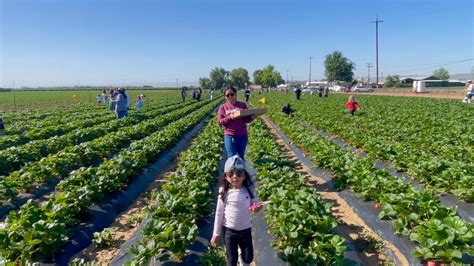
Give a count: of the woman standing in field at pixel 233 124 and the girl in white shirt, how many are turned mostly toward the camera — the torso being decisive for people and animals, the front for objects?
2

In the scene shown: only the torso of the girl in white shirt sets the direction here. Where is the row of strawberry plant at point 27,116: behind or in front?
behind

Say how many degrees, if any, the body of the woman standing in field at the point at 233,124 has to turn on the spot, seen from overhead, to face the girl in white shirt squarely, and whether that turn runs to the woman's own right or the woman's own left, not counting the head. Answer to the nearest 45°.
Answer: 0° — they already face them

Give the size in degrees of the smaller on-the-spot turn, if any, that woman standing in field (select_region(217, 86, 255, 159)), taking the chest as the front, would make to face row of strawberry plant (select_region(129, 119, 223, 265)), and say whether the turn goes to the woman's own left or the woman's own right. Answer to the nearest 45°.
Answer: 0° — they already face it

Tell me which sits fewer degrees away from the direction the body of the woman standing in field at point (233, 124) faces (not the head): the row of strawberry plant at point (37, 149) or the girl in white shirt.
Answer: the girl in white shirt

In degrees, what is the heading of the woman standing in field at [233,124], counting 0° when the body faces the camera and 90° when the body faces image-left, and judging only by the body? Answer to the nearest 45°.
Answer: approximately 0°

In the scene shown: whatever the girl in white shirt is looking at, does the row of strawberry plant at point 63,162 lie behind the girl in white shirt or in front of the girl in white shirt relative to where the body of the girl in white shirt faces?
behind

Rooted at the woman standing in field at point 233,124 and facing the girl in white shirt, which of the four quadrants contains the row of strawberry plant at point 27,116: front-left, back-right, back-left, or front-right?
back-right
